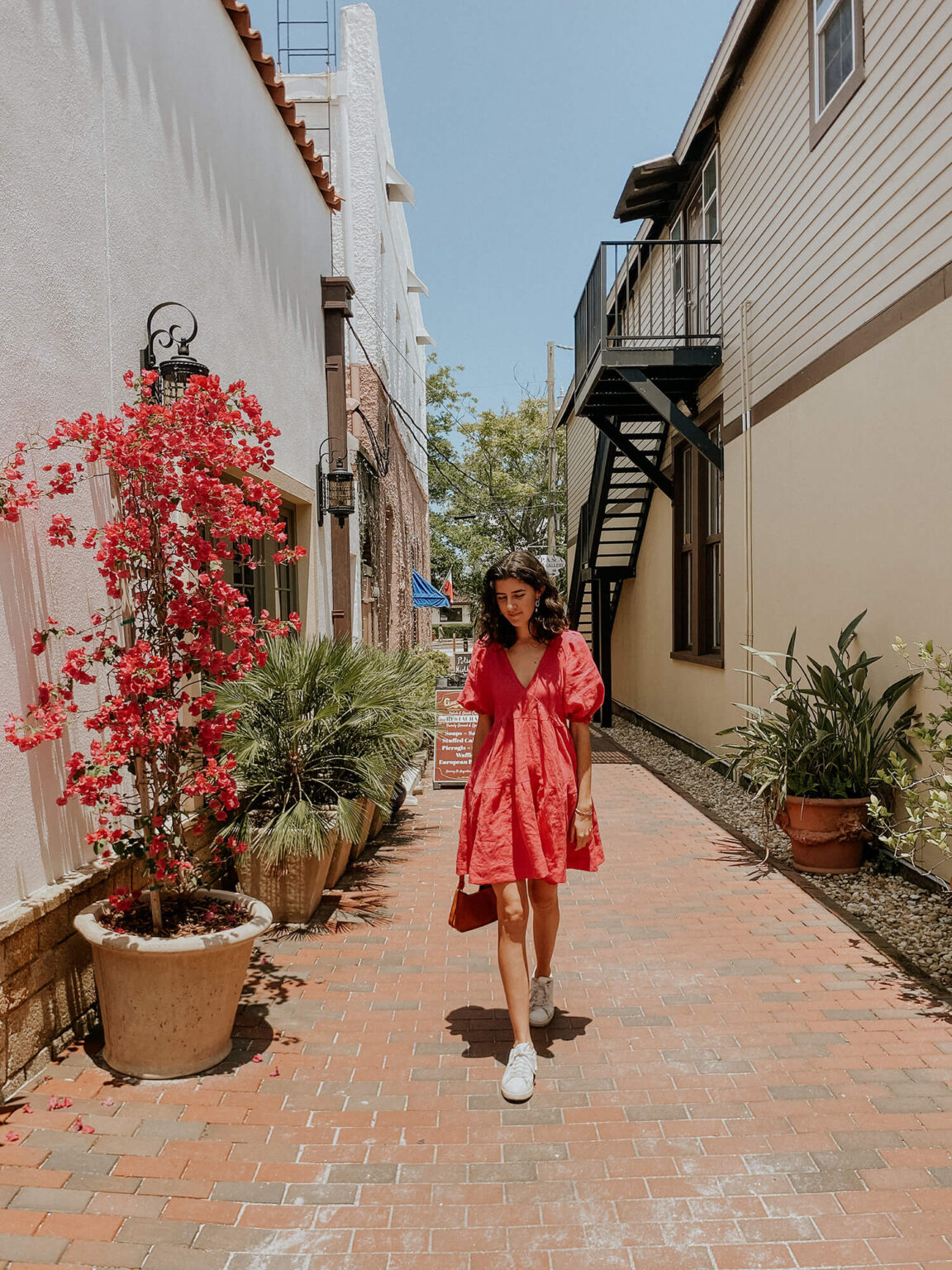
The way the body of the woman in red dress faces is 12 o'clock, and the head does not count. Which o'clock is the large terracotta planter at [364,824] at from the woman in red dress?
The large terracotta planter is roughly at 5 o'clock from the woman in red dress.

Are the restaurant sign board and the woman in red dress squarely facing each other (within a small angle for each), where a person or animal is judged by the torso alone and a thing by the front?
no

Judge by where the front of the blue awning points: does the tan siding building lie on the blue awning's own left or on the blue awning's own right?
on the blue awning's own right

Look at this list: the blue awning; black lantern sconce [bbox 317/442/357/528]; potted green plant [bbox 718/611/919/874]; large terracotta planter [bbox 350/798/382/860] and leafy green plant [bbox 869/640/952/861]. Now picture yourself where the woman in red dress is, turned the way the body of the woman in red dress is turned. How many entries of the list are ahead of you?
0

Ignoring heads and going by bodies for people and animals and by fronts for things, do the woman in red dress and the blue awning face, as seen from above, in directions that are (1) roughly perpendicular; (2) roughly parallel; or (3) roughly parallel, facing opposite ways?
roughly perpendicular

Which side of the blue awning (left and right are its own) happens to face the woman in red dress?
right

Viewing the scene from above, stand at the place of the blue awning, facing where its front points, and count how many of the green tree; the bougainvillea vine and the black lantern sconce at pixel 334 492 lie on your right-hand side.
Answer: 2

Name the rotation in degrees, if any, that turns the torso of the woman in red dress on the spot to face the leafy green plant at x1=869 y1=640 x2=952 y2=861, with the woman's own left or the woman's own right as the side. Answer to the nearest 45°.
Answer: approximately 135° to the woman's own left

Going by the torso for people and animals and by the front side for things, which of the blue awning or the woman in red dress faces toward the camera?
the woman in red dress

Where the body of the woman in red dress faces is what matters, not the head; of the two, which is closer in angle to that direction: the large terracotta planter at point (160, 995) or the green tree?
the large terracotta planter

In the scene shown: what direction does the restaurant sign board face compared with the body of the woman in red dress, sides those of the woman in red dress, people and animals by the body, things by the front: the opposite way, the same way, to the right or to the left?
the same way

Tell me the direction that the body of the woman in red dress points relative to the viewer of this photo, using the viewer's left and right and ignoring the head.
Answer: facing the viewer

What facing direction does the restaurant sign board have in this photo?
toward the camera

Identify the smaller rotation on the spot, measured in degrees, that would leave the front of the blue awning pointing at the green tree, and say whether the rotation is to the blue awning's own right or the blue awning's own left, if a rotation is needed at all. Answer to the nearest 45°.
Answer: approximately 90° to the blue awning's own left

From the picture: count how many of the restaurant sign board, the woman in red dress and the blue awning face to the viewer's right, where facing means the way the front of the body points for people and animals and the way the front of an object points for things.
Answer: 1

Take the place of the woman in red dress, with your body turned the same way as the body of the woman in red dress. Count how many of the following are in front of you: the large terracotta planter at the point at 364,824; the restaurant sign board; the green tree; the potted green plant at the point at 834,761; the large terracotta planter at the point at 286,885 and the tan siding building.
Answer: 0

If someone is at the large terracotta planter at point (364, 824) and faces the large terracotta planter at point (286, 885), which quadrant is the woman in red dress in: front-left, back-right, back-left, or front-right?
front-left

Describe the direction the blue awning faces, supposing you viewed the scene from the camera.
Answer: facing to the right of the viewer

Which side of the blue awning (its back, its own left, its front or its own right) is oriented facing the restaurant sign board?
right

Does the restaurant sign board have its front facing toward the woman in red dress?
yes

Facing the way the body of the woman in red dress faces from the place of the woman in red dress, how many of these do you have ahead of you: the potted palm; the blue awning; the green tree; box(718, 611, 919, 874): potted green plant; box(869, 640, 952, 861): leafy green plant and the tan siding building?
0

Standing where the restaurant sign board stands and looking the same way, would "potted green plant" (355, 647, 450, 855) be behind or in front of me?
in front
